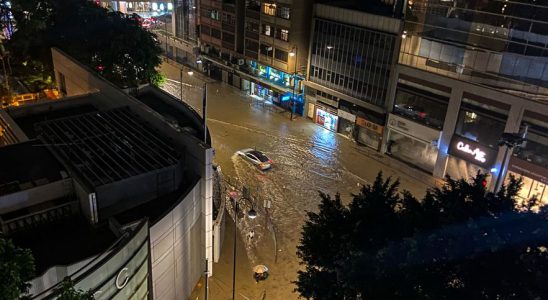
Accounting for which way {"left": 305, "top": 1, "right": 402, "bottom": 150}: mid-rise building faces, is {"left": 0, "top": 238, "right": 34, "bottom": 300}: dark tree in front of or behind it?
in front

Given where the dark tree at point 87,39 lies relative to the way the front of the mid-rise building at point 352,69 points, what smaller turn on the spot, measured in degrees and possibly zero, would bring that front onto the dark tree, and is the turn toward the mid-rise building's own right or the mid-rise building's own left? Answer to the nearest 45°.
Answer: approximately 45° to the mid-rise building's own right

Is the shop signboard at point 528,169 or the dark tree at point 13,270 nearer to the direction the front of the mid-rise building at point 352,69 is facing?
the dark tree

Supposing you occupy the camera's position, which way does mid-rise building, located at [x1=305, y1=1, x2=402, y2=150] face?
facing the viewer and to the left of the viewer

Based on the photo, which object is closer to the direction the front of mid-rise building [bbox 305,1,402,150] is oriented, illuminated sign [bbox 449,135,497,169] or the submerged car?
the submerged car

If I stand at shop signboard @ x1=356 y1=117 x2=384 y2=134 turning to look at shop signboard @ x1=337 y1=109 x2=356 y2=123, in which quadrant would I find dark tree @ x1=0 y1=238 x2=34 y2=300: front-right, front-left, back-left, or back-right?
back-left

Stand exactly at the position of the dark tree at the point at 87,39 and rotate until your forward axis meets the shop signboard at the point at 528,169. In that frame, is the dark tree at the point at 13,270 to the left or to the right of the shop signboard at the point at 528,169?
right

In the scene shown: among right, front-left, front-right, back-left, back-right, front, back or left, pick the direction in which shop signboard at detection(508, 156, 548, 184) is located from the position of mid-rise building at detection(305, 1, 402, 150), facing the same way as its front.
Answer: left

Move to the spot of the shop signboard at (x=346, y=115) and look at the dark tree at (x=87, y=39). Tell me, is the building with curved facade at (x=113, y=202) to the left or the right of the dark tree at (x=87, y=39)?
left

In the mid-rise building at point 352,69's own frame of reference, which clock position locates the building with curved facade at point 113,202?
The building with curved facade is roughly at 11 o'clock from the mid-rise building.

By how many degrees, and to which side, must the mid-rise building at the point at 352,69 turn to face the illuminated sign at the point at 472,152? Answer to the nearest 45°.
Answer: approximately 90° to its left

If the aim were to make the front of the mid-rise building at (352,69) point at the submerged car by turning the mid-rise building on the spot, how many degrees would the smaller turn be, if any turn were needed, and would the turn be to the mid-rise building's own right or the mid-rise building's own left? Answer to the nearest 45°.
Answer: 0° — it already faces it
